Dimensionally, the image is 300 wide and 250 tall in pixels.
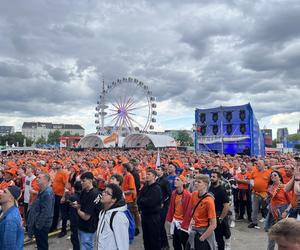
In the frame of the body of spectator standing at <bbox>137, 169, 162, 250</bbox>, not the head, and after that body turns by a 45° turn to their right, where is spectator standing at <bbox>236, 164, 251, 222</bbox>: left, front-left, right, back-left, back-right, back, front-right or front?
back-right

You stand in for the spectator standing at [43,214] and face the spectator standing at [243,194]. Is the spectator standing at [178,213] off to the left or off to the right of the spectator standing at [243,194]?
right

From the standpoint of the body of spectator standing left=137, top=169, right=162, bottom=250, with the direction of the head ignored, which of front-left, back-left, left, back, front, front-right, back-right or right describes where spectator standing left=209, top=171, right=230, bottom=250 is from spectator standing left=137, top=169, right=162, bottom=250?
back-left

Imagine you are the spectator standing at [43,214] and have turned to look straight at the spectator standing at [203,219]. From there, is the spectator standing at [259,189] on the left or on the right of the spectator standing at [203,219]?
left
